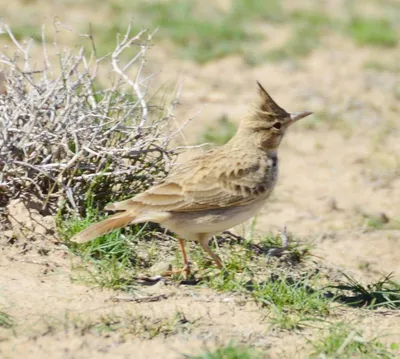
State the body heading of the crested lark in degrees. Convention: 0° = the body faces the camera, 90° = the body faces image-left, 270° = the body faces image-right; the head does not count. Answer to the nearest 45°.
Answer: approximately 270°

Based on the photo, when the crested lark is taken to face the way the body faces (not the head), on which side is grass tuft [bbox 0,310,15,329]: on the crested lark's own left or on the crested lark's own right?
on the crested lark's own right
